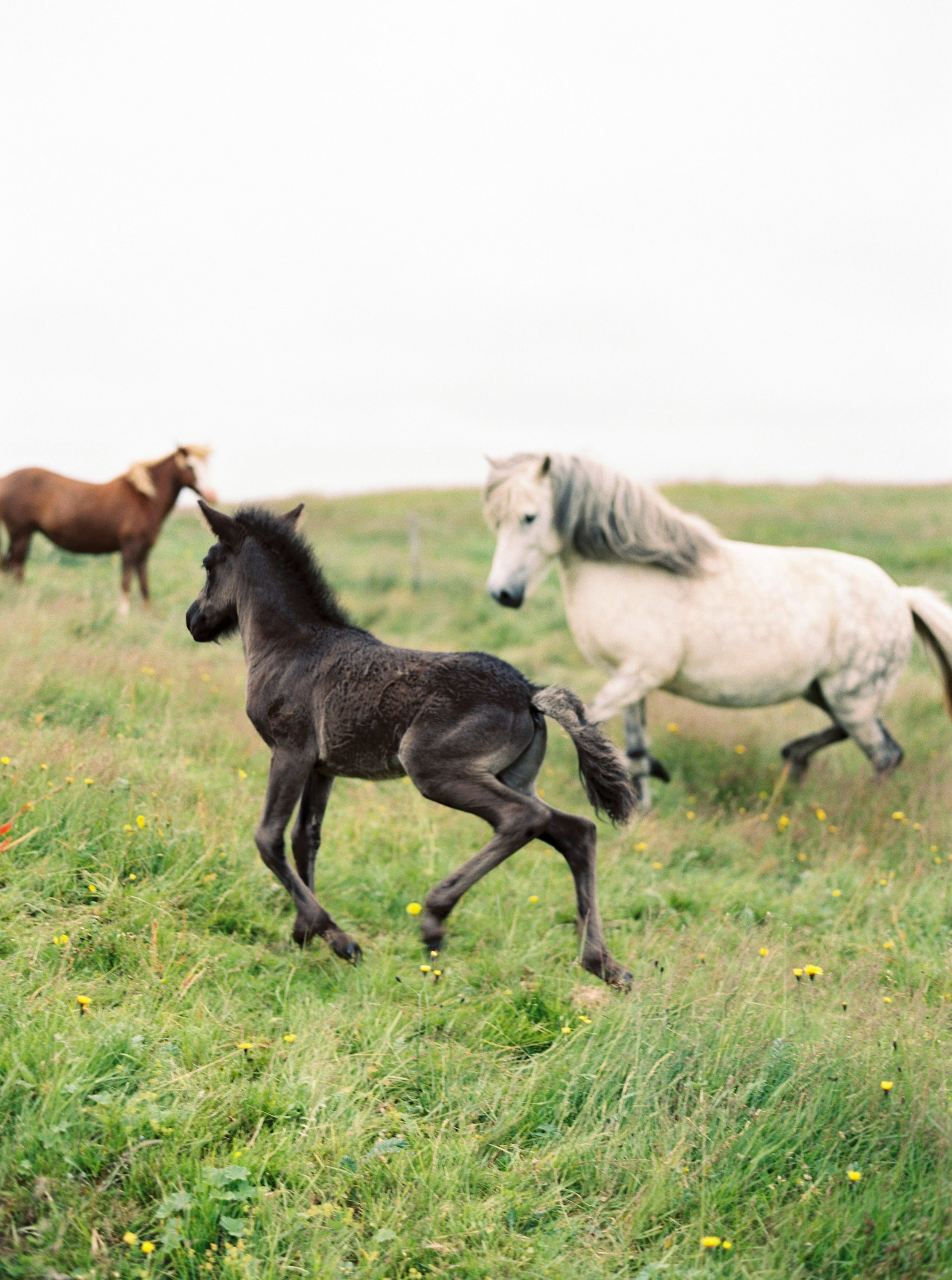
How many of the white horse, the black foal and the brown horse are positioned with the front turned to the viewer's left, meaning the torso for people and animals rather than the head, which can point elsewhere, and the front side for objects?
2

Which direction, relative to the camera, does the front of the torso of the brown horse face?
to the viewer's right

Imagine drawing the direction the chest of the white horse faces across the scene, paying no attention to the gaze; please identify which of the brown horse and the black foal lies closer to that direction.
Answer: the brown horse

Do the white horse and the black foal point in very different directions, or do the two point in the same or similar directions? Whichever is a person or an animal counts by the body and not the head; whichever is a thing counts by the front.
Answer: same or similar directions

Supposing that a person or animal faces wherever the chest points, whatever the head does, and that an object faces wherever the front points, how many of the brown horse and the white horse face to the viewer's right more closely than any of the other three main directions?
1

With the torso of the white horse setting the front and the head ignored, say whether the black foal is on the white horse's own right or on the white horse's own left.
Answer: on the white horse's own left

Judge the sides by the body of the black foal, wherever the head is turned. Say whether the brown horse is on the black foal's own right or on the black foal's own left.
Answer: on the black foal's own right

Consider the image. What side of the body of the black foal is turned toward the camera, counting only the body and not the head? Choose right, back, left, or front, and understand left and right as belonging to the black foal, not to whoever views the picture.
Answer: left

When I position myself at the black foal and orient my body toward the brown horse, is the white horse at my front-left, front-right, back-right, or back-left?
front-right

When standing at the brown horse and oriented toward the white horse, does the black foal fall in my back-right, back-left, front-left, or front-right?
front-right

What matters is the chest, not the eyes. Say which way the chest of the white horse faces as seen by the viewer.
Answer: to the viewer's left
